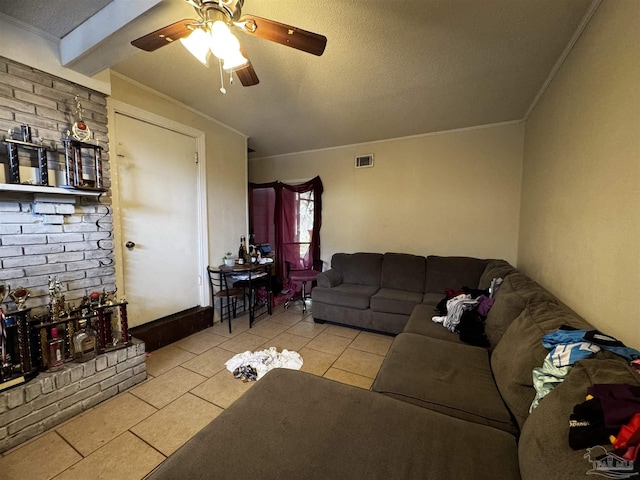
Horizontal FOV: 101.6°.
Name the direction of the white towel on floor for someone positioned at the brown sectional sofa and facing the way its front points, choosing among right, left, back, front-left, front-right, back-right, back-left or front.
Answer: front-right

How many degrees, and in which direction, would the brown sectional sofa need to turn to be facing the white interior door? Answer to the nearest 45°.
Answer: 0° — it already faces it

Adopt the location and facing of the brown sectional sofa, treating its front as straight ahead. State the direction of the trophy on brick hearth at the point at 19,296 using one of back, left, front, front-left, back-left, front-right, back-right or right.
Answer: front

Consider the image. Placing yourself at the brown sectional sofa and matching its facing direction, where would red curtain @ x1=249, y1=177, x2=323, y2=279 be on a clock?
The red curtain is roughly at 2 o'clock from the brown sectional sofa.

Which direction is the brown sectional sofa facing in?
to the viewer's left

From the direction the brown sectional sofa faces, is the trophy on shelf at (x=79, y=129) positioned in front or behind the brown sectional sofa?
in front

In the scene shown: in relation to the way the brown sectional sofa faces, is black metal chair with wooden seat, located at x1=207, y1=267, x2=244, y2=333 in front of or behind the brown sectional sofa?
in front
